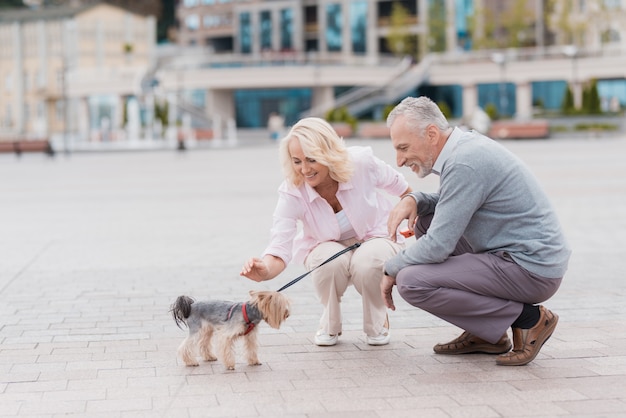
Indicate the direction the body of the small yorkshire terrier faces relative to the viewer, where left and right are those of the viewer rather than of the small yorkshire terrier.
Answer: facing to the right of the viewer

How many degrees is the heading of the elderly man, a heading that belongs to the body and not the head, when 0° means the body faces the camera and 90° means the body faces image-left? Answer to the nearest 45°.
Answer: approximately 90°

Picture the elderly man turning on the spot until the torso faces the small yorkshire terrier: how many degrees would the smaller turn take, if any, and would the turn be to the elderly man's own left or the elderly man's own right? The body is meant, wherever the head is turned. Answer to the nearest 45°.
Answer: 0° — they already face it

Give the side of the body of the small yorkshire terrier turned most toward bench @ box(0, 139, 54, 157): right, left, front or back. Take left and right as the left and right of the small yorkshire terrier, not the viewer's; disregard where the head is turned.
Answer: left

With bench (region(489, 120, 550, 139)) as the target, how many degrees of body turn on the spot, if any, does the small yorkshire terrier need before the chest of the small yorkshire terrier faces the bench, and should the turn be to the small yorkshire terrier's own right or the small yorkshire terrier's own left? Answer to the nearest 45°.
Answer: approximately 90° to the small yorkshire terrier's own left

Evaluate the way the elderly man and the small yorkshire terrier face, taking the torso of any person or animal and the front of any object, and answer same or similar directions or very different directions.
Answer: very different directions

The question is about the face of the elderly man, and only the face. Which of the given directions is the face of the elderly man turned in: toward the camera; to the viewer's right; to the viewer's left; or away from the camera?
to the viewer's left

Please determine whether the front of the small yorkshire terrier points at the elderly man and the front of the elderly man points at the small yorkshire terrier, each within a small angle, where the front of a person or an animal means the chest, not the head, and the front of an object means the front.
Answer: yes

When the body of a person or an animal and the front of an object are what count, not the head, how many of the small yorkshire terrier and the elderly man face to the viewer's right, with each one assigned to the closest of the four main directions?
1

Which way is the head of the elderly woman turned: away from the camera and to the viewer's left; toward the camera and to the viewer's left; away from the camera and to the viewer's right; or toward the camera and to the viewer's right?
toward the camera and to the viewer's left
